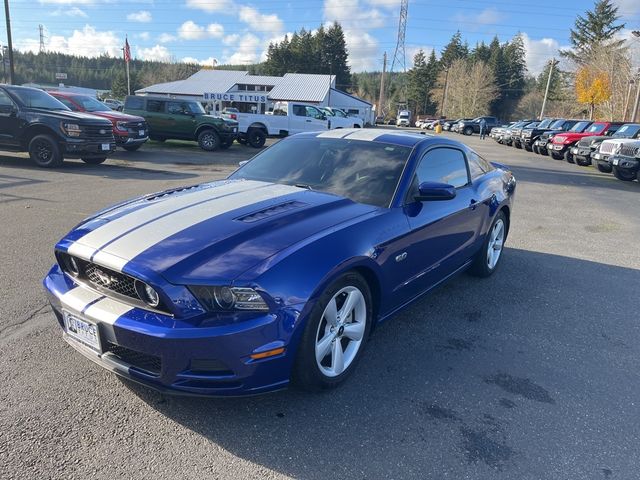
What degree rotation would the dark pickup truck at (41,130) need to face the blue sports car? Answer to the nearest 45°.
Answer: approximately 45° to its right

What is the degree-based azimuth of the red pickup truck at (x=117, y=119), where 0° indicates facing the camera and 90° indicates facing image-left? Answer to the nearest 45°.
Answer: approximately 315°

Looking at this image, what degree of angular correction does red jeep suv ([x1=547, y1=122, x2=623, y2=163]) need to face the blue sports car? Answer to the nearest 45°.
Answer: approximately 45° to its left

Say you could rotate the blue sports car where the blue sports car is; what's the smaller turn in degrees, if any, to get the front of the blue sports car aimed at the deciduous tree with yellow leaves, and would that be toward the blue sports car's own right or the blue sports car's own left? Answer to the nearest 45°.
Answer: approximately 180°

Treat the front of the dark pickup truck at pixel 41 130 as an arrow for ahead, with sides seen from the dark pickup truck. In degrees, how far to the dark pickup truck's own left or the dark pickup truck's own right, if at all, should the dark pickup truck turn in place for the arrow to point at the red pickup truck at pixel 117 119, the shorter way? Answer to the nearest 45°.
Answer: approximately 90° to the dark pickup truck's own left

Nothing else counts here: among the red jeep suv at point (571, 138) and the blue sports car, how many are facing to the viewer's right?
0

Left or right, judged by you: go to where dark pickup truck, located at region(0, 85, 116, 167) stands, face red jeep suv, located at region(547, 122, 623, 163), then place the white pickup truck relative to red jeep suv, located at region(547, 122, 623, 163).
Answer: left

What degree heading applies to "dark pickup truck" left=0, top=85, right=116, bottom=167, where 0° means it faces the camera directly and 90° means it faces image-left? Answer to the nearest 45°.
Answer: approximately 315°

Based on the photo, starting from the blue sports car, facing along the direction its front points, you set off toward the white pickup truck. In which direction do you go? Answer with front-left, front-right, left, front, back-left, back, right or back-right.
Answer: back-right

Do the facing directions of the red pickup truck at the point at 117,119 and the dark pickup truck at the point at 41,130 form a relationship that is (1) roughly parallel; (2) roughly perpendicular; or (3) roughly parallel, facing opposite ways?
roughly parallel

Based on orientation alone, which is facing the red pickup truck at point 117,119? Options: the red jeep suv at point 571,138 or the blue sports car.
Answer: the red jeep suv at point 571,138

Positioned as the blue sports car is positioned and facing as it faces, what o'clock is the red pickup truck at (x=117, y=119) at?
The red pickup truck is roughly at 4 o'clock from the blue sports car.

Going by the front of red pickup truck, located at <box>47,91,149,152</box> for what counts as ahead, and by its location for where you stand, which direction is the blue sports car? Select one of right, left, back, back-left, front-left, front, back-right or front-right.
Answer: front-right

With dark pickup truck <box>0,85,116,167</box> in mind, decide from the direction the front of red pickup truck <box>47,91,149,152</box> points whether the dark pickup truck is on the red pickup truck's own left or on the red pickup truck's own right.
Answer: on the red pickup truck's own right

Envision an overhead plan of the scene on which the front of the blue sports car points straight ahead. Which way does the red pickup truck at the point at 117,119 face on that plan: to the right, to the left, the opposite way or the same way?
to the left

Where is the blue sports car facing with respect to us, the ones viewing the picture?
facing the viewer and to the left of the viewer

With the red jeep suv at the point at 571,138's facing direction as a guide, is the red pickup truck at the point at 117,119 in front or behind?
in front

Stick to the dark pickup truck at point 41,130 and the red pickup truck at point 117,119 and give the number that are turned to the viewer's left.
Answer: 0
